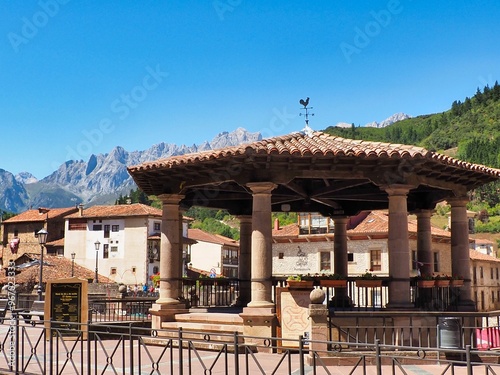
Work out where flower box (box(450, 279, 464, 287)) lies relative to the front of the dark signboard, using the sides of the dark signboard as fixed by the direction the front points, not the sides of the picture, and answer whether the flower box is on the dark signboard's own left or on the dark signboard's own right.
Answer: on the dark signboard's own left

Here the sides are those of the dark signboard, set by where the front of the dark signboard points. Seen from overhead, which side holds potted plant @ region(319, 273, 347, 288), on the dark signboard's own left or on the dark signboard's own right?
on the dark signboard's own left

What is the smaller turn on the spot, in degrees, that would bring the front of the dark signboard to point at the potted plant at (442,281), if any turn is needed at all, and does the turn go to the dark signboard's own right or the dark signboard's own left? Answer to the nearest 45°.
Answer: approximately 90° to the dark signboard's own left

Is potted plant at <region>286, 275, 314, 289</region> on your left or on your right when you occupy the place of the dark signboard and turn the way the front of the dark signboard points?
on your left

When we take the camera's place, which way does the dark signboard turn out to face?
facing the viewer

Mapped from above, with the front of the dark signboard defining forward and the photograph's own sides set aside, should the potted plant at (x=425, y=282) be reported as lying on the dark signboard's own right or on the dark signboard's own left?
on the dark signboard's own left
